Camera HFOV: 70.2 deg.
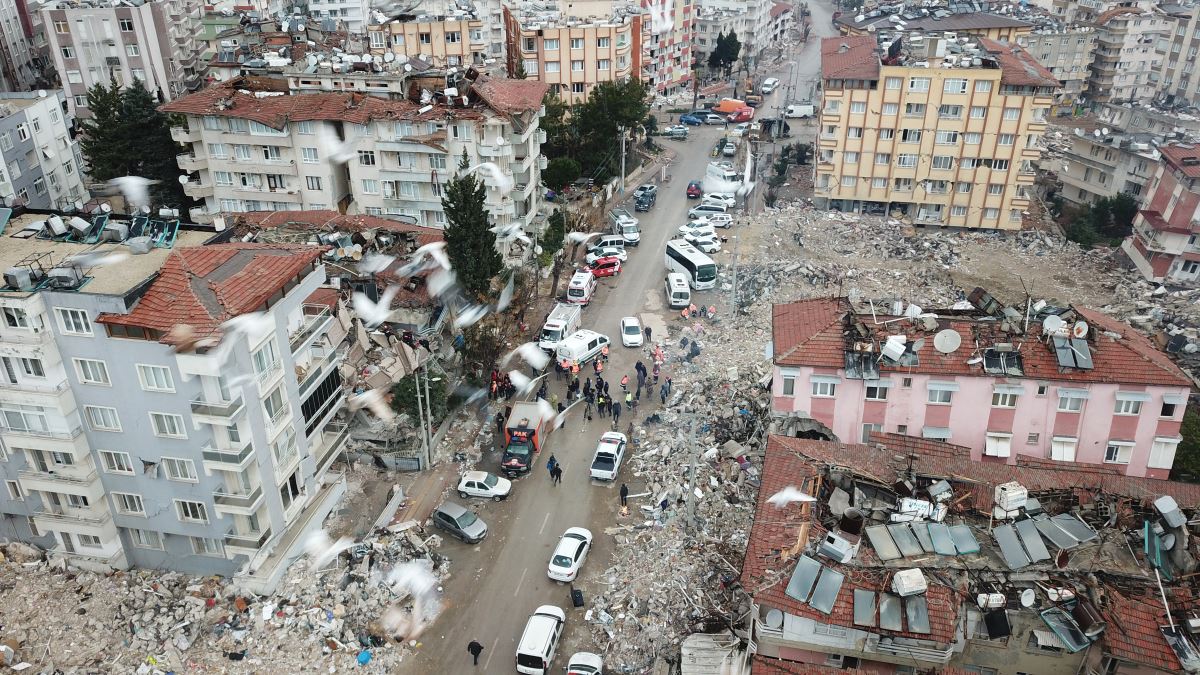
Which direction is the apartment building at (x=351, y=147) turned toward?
toward the camera

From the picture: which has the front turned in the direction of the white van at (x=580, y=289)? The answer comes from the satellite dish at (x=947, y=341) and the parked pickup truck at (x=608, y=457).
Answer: the parked pickup truck

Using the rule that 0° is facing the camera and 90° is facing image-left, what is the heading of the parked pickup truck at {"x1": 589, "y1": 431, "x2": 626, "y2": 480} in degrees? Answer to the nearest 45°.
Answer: approximately 180°

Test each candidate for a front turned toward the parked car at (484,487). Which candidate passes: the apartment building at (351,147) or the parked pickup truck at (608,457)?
the apartment building

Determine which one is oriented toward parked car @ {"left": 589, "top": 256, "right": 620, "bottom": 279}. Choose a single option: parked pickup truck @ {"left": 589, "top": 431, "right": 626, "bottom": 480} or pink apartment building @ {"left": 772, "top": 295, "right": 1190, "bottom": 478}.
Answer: parked pickup truck @ {"left": 589, "top": 431, "right": 626, "bottom": 480}

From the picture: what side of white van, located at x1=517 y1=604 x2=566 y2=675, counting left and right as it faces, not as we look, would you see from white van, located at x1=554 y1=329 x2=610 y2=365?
front

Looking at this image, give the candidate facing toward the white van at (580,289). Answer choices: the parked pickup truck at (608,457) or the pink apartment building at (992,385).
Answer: the parked pickup truck

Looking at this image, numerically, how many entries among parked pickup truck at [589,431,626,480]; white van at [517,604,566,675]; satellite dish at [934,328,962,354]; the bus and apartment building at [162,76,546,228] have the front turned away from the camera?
2

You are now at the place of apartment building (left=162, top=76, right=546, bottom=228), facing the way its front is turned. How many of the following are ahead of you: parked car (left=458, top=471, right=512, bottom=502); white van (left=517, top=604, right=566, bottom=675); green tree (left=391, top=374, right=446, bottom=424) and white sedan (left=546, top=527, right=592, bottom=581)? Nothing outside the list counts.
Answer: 4

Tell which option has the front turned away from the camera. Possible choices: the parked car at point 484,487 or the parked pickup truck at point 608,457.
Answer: the parked pickup truck at point 608,457

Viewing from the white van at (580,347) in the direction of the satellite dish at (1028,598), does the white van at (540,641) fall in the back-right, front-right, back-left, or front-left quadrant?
front-right

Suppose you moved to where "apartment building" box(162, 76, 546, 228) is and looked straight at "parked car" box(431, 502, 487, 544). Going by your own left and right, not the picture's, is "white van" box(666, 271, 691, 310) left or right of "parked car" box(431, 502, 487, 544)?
left

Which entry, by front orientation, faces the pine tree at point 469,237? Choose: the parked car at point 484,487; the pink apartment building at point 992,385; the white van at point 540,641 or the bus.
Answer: the white van
